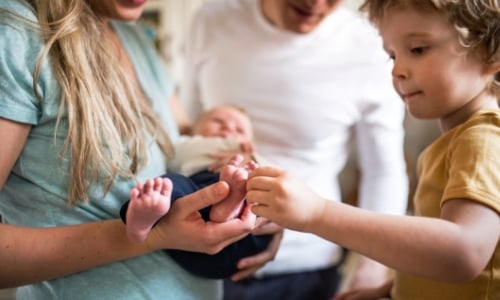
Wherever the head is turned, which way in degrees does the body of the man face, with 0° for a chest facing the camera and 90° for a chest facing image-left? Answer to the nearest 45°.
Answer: approximately 0°
